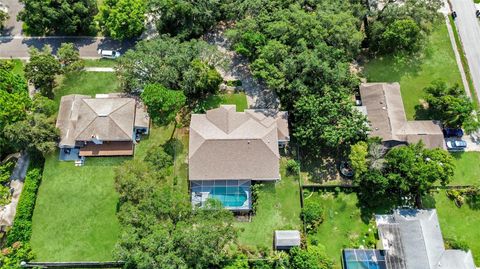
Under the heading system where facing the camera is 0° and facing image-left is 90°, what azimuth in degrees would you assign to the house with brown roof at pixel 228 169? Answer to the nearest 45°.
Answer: approximately 180°

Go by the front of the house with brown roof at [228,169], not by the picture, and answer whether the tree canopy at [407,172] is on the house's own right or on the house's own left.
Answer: on the house's own right

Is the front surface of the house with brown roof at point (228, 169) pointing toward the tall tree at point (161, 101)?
no

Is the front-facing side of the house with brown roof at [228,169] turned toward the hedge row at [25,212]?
no

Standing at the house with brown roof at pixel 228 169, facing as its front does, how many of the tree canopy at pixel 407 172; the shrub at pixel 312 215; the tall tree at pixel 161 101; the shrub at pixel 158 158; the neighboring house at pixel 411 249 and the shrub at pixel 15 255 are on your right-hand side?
3

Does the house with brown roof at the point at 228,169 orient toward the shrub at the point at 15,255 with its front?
no

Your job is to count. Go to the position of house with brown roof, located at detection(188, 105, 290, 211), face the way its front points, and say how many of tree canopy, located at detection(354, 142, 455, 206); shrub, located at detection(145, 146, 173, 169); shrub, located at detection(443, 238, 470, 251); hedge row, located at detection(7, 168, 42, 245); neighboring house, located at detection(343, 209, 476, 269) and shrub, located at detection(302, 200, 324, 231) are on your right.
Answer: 4

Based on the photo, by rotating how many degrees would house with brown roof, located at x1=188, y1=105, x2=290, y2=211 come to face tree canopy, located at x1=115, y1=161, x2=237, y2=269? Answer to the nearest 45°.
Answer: approximately 135° to its left

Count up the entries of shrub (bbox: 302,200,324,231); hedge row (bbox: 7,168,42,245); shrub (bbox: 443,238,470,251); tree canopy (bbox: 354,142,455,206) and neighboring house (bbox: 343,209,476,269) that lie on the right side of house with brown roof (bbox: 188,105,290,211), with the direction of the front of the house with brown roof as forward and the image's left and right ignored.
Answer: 4

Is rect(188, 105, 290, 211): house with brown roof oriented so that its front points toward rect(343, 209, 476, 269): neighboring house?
no

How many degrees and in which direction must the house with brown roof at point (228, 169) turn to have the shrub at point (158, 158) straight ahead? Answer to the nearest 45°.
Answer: approximately 90° to its left

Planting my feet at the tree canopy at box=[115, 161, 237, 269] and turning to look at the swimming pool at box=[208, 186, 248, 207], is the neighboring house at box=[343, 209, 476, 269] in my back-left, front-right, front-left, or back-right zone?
front-right

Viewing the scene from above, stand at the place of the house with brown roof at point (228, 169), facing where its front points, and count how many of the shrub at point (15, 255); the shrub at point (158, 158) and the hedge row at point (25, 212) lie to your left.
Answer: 3

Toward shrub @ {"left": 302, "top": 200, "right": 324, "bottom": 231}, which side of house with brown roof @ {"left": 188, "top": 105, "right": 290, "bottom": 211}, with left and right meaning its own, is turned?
right

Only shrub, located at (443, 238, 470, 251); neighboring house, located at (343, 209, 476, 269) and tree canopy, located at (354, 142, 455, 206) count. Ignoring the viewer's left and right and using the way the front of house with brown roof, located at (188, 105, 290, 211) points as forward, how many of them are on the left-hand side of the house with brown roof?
0
